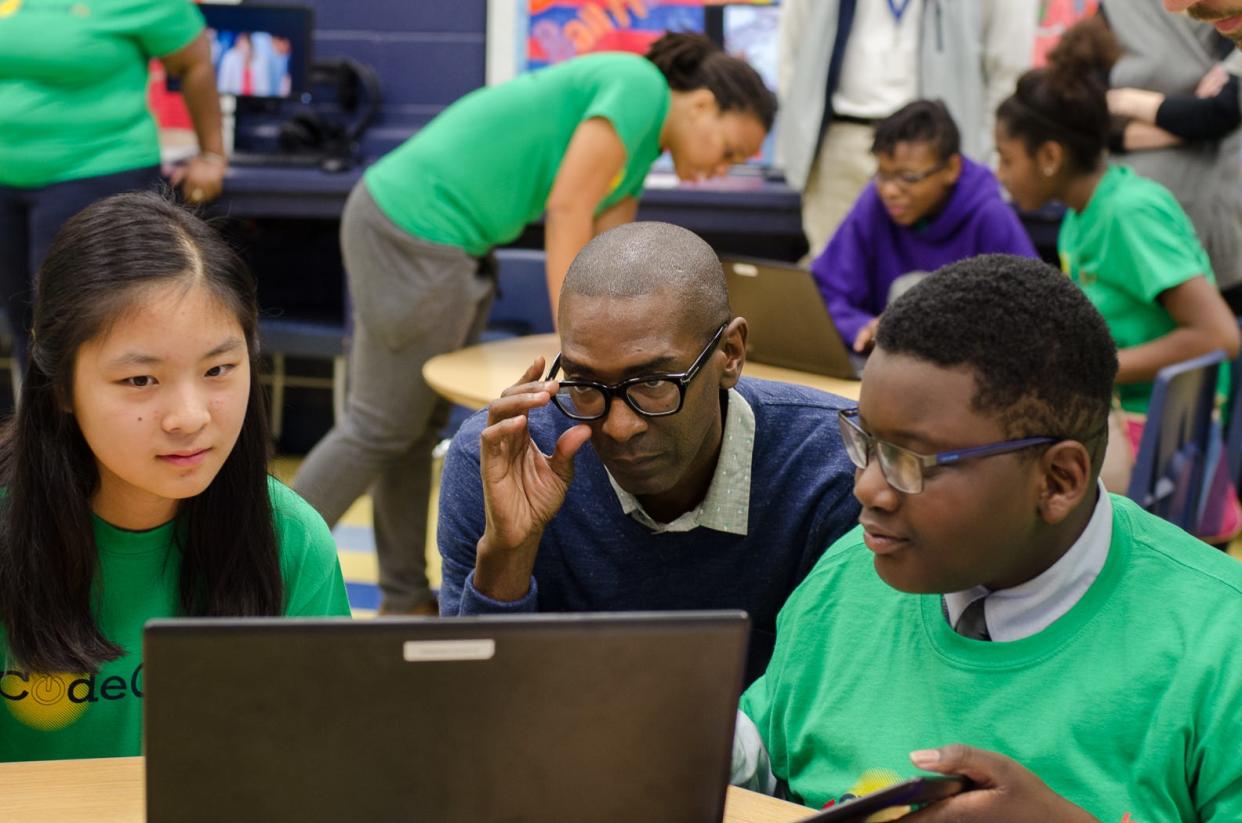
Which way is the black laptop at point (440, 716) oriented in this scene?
away from the camera

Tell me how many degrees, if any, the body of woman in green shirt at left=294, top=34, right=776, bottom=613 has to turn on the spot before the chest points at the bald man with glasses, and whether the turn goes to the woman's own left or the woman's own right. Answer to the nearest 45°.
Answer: approximately 90° to the woman's own right

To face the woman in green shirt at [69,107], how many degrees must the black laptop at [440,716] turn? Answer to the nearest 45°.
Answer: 0° — it already faces them

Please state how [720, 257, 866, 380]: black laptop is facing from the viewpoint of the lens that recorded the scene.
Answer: facing away from the viewer and to the right of the viewer

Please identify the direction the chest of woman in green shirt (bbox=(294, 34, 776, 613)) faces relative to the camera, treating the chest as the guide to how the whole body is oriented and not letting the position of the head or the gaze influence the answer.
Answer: to the viewer's right

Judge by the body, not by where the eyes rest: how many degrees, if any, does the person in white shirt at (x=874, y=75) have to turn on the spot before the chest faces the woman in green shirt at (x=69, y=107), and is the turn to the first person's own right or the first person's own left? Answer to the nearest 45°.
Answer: approximately 45° to the first person's own right

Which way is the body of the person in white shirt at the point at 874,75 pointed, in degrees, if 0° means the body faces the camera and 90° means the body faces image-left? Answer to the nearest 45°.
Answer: approximately 0°

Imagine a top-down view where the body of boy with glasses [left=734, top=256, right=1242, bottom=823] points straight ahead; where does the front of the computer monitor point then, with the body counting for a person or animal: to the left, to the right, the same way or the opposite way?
to the left

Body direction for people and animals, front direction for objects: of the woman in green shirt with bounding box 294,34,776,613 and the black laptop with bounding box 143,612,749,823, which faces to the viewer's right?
the woman in green shirt
